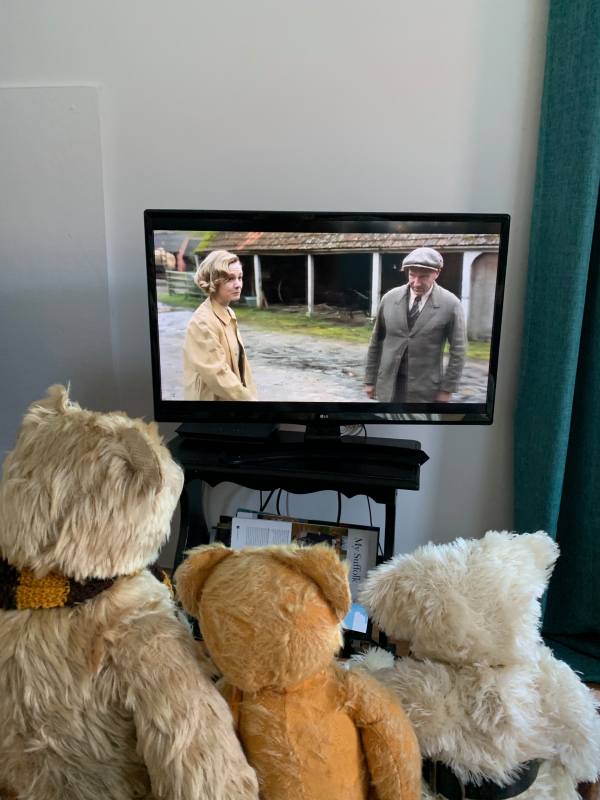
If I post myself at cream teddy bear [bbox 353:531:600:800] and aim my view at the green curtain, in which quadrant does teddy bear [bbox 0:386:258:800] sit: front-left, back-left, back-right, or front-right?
back-left

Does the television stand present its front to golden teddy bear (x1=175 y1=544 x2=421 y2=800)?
yes

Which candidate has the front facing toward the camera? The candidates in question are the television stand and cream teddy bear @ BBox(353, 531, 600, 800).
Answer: the television stand

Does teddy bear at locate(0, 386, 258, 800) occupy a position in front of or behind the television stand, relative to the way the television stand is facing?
in front

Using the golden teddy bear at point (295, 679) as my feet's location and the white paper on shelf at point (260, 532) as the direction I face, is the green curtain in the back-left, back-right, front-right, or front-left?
front-right

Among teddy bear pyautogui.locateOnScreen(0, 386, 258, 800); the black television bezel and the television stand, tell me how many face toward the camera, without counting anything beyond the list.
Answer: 2

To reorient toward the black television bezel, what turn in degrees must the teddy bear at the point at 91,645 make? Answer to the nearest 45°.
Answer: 0° — it already faces it

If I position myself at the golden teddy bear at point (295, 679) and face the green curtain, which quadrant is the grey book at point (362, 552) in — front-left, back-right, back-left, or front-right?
front-left

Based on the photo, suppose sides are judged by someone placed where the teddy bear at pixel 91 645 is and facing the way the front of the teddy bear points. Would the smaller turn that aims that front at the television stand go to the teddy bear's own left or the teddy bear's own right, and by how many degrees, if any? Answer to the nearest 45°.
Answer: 0° — it already faces it

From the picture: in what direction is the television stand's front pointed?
toward the camera

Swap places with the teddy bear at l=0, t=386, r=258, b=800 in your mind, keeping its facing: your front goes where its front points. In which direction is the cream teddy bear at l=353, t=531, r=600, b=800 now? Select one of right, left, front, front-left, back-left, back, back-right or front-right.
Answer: front-right

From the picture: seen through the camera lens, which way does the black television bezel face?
facing the viewer
